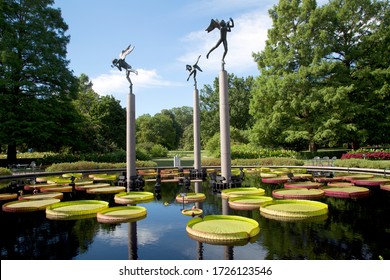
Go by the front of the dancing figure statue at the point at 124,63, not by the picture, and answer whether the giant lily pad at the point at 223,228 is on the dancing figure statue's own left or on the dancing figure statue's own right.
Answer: on the dancing figure statue's own left

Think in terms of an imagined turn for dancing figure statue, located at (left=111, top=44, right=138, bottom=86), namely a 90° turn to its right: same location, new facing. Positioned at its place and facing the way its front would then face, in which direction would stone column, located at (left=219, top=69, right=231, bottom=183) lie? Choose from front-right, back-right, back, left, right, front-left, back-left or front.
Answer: back-right

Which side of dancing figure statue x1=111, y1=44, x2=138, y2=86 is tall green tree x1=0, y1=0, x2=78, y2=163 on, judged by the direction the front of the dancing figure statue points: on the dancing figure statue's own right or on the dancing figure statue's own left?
on the dancing figure statue's own right

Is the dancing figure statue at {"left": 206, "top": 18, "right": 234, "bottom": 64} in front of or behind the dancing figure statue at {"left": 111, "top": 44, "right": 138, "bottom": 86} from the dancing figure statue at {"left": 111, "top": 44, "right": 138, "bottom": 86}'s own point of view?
behind

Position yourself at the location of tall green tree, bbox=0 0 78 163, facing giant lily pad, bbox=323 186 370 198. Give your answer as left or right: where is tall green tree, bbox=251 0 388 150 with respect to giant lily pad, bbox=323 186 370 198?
left

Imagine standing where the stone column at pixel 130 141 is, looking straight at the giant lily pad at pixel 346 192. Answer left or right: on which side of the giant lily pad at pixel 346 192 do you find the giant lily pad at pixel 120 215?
right

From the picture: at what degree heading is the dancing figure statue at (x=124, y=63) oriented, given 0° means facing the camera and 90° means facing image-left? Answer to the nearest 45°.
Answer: approximately 90°

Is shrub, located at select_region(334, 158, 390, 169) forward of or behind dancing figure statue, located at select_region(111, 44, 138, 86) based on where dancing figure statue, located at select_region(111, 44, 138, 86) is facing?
behind

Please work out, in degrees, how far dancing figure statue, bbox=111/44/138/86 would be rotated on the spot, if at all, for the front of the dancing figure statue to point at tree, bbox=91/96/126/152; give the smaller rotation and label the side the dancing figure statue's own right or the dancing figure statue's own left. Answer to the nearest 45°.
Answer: approximately 90° to the dancing figure statue's own right
